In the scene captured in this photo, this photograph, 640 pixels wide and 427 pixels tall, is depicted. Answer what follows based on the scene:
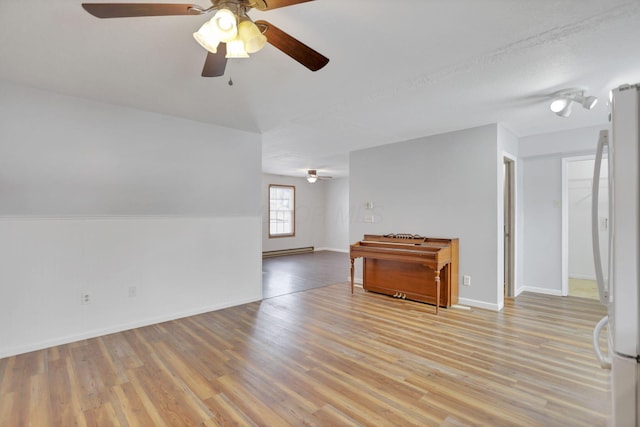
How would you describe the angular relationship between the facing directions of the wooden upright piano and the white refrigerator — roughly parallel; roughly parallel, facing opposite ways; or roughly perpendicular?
roughly perpendicular

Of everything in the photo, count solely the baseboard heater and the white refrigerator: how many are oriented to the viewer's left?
1

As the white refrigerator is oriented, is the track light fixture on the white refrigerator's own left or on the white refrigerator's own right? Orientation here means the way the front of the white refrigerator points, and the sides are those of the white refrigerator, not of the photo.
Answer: on the white refrigerator's own right

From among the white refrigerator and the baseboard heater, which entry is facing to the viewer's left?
the white refrigerator

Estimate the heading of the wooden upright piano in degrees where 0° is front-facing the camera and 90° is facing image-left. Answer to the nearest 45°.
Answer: approximately 45°

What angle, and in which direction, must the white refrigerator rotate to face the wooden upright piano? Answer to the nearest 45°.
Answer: approximately 45° to its right

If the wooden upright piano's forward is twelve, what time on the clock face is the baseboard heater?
The baseboard heater is roughly at 3 o'clock from the wooden upright piano.

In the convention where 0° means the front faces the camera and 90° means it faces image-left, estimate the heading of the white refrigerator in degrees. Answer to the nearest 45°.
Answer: approximately 90°

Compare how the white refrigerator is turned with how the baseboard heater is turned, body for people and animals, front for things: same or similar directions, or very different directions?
very different directions

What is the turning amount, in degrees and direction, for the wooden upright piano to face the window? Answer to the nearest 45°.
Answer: approximately 90° to its right

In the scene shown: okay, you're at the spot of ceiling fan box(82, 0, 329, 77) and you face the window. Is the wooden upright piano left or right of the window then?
right

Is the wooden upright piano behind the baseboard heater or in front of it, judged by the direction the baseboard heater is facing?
in front

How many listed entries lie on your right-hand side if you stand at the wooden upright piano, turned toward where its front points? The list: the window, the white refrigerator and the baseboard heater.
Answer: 2

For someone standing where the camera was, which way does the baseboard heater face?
facing the viewer and to the right of the viewer
